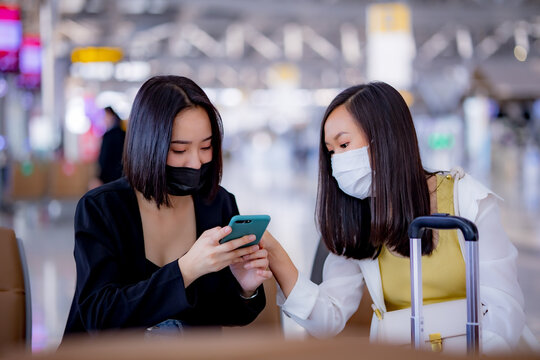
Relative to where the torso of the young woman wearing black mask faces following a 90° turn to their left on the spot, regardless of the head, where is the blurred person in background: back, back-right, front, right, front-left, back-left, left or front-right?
front-left

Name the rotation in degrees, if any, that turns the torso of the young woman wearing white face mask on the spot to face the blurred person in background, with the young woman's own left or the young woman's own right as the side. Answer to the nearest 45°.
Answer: approximately 90° to the young woman's own right

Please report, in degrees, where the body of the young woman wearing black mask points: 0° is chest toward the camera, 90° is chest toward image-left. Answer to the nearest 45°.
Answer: approximately 315°
